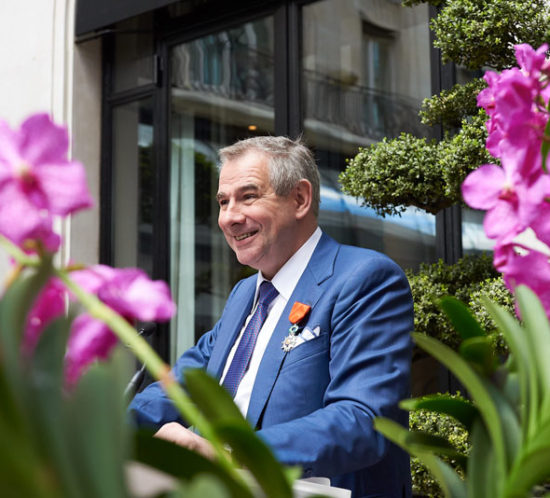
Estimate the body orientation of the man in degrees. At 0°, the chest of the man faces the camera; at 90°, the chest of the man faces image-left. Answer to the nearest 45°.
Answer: approximately 45°

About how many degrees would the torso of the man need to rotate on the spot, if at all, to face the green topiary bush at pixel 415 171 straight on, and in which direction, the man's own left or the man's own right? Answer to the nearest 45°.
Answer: approximately 135° to the man's own right

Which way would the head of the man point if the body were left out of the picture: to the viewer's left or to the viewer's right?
to the viewer's left

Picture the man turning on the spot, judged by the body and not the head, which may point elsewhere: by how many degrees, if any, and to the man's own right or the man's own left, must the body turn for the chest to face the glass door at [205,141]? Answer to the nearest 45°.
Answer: approximately 135° to the man's own right

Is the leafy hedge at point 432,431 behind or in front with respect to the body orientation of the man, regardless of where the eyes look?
behind

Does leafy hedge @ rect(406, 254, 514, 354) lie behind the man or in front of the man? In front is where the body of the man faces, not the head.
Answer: behind
